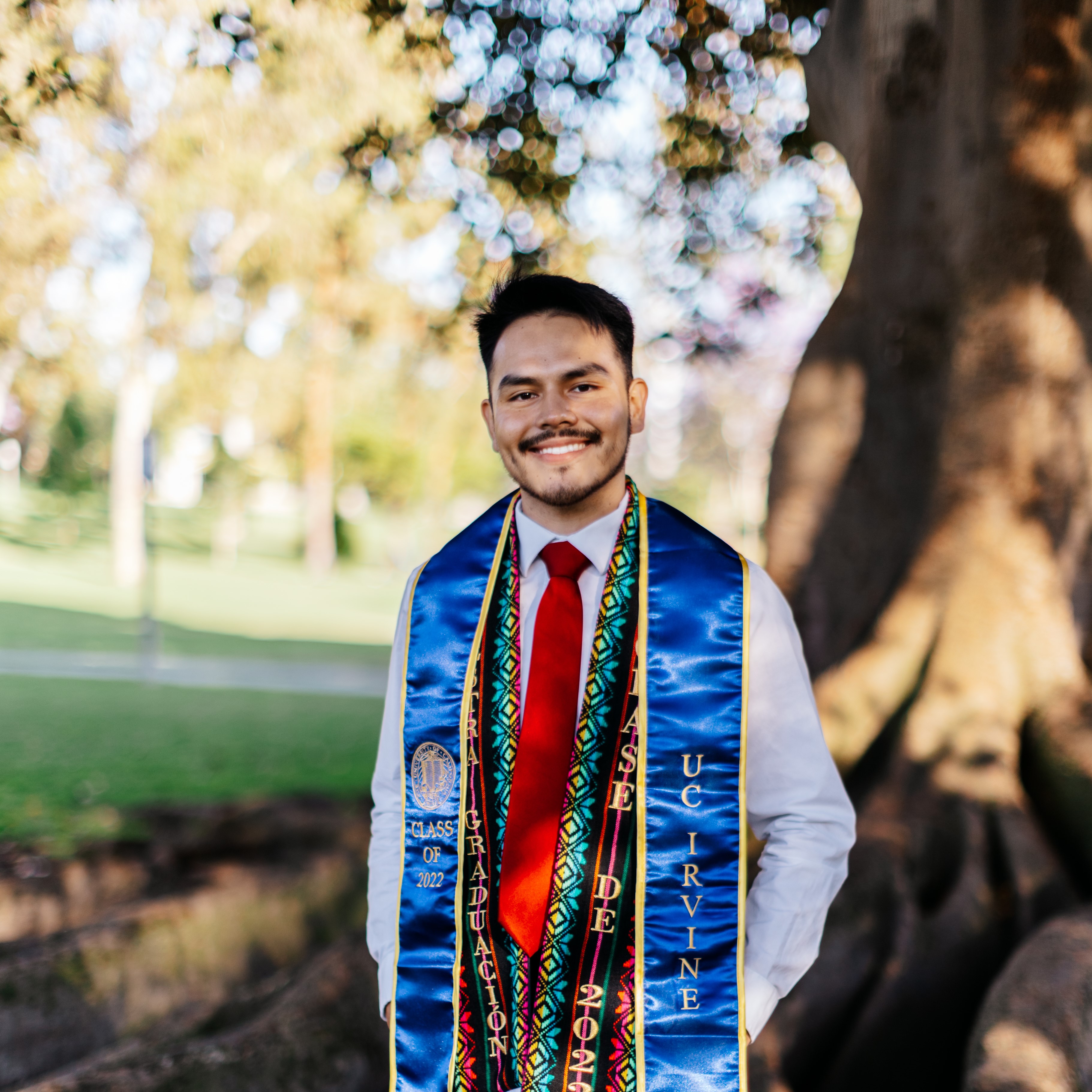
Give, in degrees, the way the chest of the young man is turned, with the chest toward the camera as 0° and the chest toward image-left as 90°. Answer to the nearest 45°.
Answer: approximately 0°

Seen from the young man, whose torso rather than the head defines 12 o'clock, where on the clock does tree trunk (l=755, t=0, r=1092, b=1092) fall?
The tree trunk is roughly at 7 o'clock from the young man.

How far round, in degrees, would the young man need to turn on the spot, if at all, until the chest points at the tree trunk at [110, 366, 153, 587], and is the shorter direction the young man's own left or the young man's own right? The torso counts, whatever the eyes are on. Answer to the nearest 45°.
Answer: approximately 135° to the young man's own right

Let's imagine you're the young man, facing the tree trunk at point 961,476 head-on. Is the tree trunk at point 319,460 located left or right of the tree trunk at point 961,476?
left

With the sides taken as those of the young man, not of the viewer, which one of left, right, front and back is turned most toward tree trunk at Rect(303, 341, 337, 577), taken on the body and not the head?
back

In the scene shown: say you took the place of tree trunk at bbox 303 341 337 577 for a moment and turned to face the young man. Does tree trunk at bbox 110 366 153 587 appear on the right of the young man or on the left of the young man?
right
